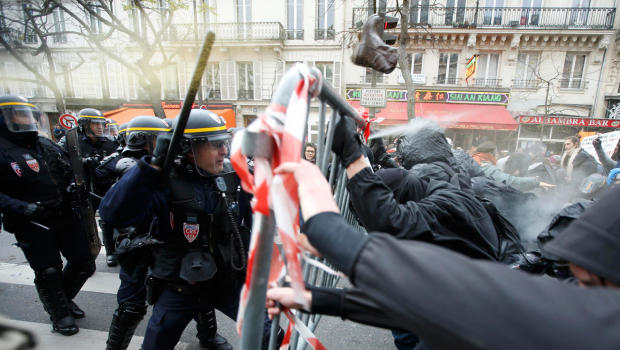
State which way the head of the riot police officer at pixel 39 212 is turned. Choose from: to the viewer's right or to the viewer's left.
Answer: to the viewer's right

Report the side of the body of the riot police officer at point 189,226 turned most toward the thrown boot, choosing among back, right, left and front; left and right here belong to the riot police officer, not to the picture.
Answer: front

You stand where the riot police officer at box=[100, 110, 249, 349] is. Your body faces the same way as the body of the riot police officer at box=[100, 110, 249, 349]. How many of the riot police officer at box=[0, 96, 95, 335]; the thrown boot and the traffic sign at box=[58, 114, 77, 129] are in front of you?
1

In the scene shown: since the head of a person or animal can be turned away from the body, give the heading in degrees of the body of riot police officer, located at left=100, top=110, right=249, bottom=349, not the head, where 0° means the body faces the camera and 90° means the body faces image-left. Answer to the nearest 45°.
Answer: approximately 315°

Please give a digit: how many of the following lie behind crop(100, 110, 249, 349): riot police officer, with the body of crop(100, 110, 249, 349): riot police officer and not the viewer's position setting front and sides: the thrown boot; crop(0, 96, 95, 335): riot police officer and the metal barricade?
1

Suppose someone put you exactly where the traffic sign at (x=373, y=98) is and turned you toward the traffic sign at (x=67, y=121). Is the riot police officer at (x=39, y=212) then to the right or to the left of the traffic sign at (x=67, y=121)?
left

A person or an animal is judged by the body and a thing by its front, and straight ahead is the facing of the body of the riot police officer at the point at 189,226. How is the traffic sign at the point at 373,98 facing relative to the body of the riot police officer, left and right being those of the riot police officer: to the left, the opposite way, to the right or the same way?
to the right

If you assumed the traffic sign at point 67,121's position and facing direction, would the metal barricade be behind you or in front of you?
in front

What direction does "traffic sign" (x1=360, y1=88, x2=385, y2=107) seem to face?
toward the camera

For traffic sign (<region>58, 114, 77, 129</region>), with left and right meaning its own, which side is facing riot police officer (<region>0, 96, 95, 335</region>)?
front

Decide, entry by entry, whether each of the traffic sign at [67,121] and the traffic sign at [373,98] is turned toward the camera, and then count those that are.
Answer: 2

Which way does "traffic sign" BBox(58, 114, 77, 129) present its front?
toward the camera

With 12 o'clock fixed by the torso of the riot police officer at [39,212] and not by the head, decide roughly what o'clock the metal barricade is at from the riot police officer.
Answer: The metal barricade is roughly at 1 o'clock from the riot police officer.
